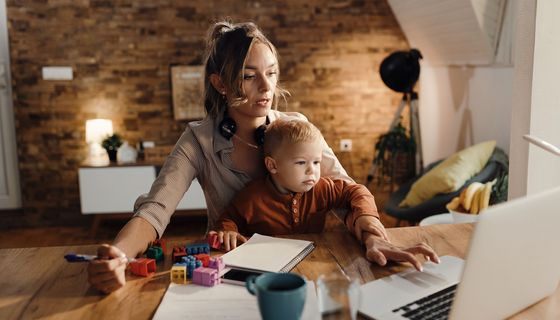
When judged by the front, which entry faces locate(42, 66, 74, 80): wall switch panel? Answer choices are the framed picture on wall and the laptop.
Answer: the laptop

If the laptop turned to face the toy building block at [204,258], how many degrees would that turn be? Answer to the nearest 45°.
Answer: approximately 45° to its left

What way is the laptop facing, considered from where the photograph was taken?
facing away from the viewer and to the left of the viewer

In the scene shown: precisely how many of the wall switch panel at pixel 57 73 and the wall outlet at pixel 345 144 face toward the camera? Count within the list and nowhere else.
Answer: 2

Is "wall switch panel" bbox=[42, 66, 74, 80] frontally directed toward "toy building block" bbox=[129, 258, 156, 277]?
yes

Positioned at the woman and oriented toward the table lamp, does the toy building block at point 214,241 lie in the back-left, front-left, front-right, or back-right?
back-left

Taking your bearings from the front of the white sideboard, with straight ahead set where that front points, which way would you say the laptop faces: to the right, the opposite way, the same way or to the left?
the opposite way

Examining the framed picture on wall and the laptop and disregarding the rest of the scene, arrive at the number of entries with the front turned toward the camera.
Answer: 1

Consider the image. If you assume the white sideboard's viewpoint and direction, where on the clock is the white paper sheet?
The white paper sheet is roughly at 12 o'clock from the white sideboard.
